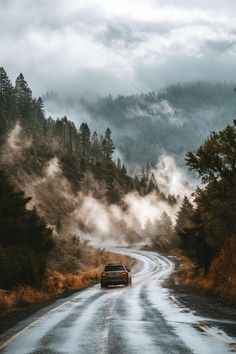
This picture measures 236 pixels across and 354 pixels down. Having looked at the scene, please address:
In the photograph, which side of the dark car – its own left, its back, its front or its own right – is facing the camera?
back
